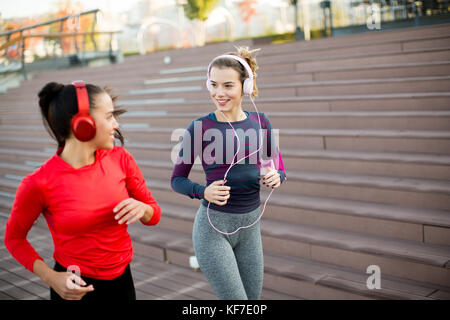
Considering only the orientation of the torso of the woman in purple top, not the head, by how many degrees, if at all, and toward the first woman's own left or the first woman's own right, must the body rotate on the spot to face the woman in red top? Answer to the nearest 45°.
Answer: approximately 45° to the first woman's own right

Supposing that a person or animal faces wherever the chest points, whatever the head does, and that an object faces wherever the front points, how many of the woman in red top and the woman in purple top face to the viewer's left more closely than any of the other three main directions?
0

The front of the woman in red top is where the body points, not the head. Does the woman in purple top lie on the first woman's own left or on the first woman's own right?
on the first woman's own left

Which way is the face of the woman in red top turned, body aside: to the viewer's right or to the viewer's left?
to the viewer's right

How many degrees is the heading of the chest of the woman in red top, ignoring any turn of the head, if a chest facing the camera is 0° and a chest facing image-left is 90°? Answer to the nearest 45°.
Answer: approximately 315°

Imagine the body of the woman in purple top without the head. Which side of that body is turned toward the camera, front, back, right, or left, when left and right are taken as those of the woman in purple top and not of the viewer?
front

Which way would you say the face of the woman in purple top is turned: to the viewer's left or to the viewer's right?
to the viewer's left

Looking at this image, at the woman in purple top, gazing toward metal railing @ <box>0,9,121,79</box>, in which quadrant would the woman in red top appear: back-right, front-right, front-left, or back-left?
back-left

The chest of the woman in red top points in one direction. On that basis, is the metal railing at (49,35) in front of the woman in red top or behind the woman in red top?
behind

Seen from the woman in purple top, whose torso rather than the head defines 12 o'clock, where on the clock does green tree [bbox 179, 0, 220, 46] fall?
The green tree is roughly at 6 o'clock from the woman in purple top.
